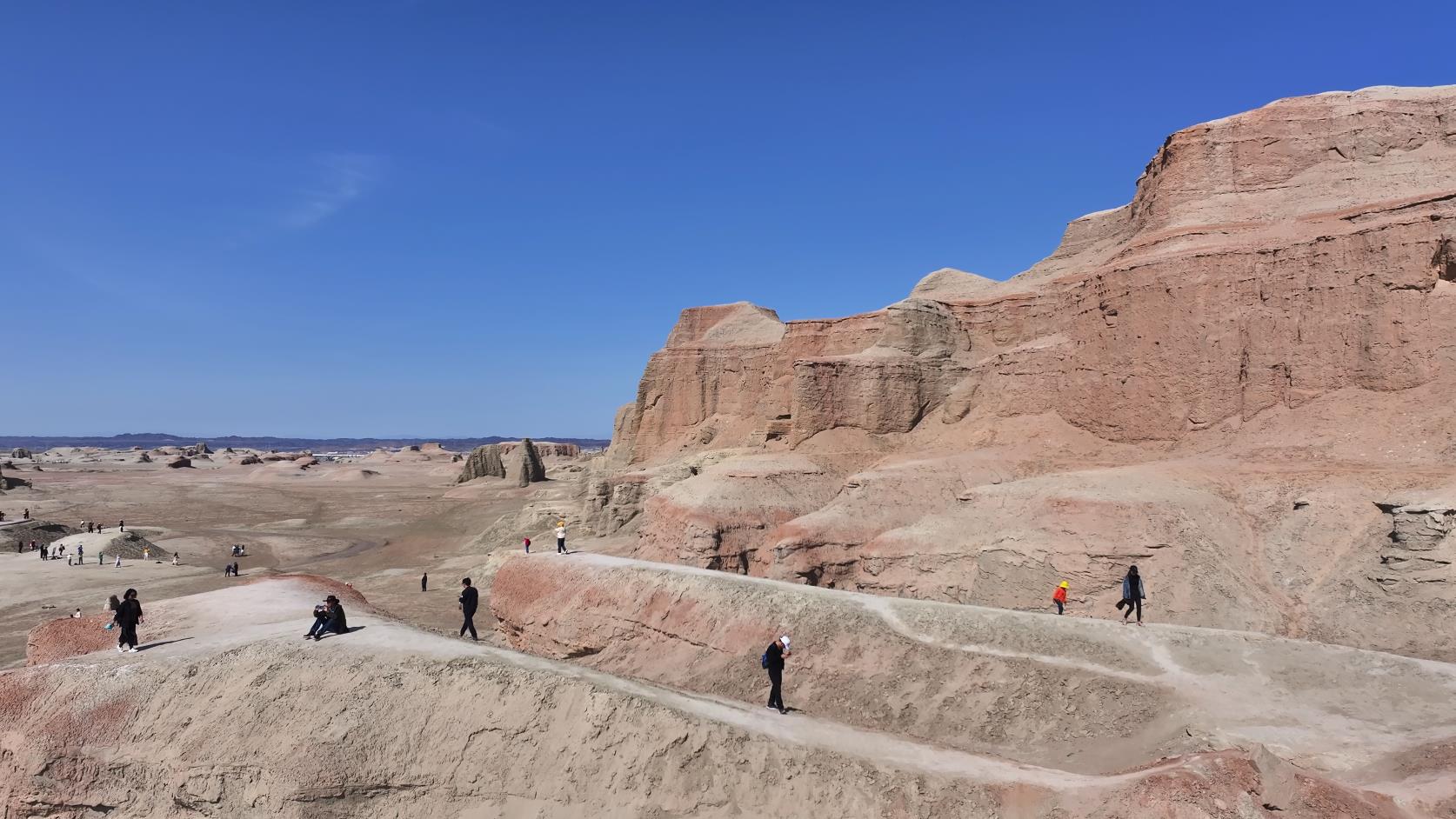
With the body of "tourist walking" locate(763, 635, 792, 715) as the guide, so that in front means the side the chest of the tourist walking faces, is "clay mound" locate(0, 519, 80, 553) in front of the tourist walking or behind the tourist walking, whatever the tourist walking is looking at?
behind

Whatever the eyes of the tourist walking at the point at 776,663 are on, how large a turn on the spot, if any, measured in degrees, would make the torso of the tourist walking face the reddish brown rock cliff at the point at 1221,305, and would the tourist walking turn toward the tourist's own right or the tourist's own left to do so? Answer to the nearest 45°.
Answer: approximately 45° to the tourist's own left

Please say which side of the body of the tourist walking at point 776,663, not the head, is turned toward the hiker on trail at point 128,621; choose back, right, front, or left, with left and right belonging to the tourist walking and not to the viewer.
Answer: back

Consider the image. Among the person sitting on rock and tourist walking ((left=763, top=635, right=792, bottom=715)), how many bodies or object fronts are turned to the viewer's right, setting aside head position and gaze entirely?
1

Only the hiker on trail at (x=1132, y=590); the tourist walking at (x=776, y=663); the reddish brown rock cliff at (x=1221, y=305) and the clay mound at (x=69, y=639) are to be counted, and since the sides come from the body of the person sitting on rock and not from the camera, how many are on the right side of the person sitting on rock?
1

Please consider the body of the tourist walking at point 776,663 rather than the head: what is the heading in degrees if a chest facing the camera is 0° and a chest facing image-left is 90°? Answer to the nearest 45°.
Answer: approximately 270°

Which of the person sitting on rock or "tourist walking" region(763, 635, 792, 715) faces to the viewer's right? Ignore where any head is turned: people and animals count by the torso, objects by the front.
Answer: the tourist walking

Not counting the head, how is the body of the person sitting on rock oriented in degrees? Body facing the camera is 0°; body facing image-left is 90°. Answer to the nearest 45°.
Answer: approximately 45°

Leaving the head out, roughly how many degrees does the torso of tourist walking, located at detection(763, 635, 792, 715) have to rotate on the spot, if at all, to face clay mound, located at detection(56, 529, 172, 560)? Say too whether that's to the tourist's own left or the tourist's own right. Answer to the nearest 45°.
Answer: approximately 135° to the tourist's own left

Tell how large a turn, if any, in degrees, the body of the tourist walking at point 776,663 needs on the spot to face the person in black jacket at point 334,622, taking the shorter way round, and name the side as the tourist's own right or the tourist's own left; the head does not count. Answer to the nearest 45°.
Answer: approximately 180°

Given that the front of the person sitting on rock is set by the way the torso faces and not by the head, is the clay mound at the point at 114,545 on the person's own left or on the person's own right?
on the person's own right
